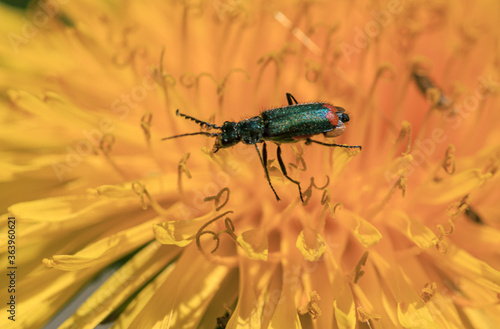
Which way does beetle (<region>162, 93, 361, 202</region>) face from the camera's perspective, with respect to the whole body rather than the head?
to the viewer's left
